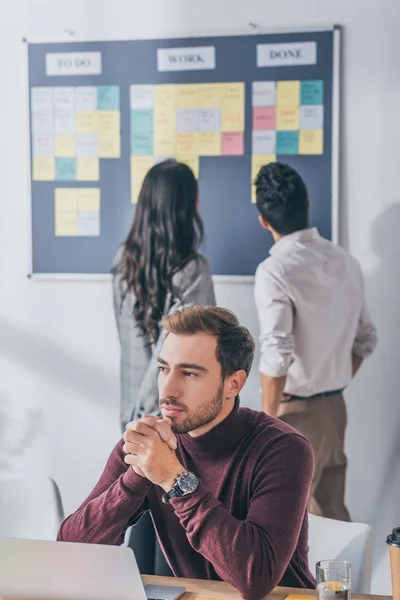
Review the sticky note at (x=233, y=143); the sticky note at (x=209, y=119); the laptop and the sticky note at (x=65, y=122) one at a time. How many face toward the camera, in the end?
3

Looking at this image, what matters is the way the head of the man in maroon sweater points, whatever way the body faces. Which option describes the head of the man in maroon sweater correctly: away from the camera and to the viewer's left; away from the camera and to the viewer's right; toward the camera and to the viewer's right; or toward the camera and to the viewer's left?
toward the camera and to the viewer's left

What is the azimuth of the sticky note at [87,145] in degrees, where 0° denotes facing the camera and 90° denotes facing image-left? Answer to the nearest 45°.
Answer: approximately 0°

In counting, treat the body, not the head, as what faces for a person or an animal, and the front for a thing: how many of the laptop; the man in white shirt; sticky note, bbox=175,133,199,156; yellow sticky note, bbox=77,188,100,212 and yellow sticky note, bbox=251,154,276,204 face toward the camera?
3

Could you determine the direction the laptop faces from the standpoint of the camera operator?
facing away from the viewer and to the right of the viewer

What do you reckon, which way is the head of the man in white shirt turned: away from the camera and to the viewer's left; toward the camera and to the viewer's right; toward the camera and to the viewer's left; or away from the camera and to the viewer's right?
away from the camera and to the viewer's left

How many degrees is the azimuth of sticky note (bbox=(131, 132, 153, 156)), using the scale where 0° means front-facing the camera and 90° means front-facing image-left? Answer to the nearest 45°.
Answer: approximately 0°
